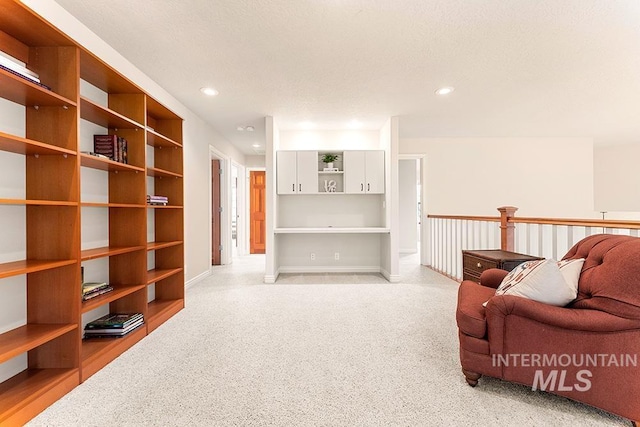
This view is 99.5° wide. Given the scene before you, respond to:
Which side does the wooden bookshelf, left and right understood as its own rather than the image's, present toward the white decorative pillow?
front

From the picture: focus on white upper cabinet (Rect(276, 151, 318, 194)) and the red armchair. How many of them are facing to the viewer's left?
1

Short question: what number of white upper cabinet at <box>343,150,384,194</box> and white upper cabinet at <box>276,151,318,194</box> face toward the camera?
2

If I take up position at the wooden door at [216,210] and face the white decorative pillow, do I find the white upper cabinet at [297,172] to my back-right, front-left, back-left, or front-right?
front-left

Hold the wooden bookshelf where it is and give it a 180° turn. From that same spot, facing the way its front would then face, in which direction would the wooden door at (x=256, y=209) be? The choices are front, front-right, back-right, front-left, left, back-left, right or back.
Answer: right

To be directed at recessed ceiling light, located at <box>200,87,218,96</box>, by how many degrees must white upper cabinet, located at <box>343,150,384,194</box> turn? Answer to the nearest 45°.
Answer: approximately 45° to its right

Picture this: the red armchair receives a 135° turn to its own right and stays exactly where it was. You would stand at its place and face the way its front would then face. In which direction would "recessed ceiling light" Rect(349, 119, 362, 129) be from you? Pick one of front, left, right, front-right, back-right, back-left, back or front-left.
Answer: left

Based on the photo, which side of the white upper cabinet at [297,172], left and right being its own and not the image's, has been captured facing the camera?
front

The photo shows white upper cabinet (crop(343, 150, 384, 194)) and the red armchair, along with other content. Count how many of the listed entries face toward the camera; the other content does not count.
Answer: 1

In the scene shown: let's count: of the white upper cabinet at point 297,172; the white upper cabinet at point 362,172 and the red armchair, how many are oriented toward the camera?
2

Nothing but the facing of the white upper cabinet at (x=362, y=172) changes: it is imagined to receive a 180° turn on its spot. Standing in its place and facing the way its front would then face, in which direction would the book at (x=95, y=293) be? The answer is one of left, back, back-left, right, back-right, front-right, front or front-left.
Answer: back-left

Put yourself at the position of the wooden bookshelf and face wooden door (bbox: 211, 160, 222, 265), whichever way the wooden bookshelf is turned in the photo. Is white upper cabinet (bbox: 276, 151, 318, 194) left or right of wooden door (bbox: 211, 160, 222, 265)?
right

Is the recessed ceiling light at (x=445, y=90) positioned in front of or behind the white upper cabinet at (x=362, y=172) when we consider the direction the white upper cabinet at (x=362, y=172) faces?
in front

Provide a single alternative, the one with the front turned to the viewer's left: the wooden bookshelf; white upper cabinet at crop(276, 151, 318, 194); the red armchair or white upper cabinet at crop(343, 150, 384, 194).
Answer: the red armchair

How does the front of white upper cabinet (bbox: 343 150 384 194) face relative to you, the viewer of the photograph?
facing the viewer

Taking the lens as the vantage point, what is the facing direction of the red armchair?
facing to the left of the viewer
